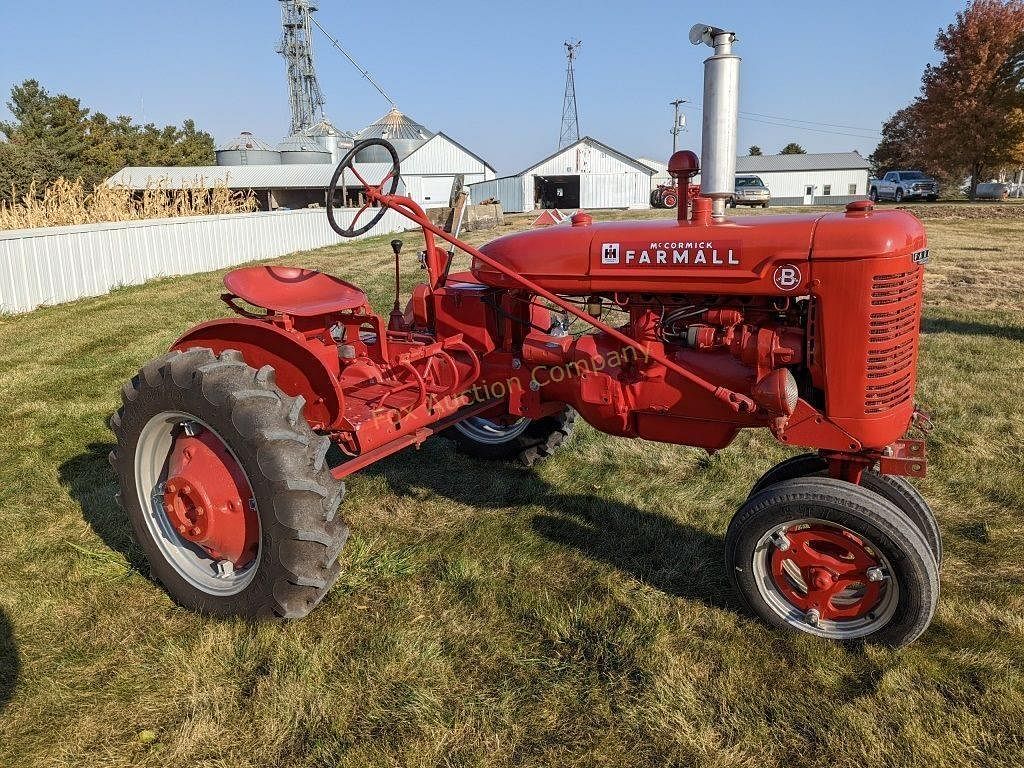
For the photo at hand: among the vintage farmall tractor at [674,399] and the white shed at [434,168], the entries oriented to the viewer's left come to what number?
0

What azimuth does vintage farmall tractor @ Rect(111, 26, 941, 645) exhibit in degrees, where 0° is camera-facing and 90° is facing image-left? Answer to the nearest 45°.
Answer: approximately 315°

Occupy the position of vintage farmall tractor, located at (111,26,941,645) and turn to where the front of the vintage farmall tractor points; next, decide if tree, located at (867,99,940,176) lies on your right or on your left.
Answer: on your left

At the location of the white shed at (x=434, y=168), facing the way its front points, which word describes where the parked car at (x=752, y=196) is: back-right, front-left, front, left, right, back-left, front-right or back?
front-left

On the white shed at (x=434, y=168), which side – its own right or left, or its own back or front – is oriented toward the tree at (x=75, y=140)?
right

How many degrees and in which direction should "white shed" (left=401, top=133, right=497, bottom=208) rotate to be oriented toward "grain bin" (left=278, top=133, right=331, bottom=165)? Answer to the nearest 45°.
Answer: approximately 135° to its right

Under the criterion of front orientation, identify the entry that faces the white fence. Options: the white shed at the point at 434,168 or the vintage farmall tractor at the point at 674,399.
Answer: the white shed

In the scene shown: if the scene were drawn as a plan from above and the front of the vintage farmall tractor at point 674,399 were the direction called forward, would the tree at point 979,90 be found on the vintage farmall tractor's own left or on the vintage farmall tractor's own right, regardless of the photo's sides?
on the vintage farmall tractor's own left

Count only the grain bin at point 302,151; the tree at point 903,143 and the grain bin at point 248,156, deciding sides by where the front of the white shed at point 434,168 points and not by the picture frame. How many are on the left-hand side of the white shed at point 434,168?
1

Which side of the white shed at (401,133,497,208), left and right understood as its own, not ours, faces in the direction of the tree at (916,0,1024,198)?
left

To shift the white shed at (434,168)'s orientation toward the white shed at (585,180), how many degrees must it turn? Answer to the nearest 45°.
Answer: approximately 90° to its left

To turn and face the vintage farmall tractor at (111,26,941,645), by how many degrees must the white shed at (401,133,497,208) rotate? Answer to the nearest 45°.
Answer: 0° — it already faces it

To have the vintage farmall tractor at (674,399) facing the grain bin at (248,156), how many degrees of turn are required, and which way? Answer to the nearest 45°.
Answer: approximately 135° to its left

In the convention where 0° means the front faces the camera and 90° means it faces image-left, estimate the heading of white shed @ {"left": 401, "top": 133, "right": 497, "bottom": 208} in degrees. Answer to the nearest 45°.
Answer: approximately 0°

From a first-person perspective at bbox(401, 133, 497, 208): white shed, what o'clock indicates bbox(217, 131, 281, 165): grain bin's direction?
The grain bin is roughly at 4 o'clock from the white shed.
